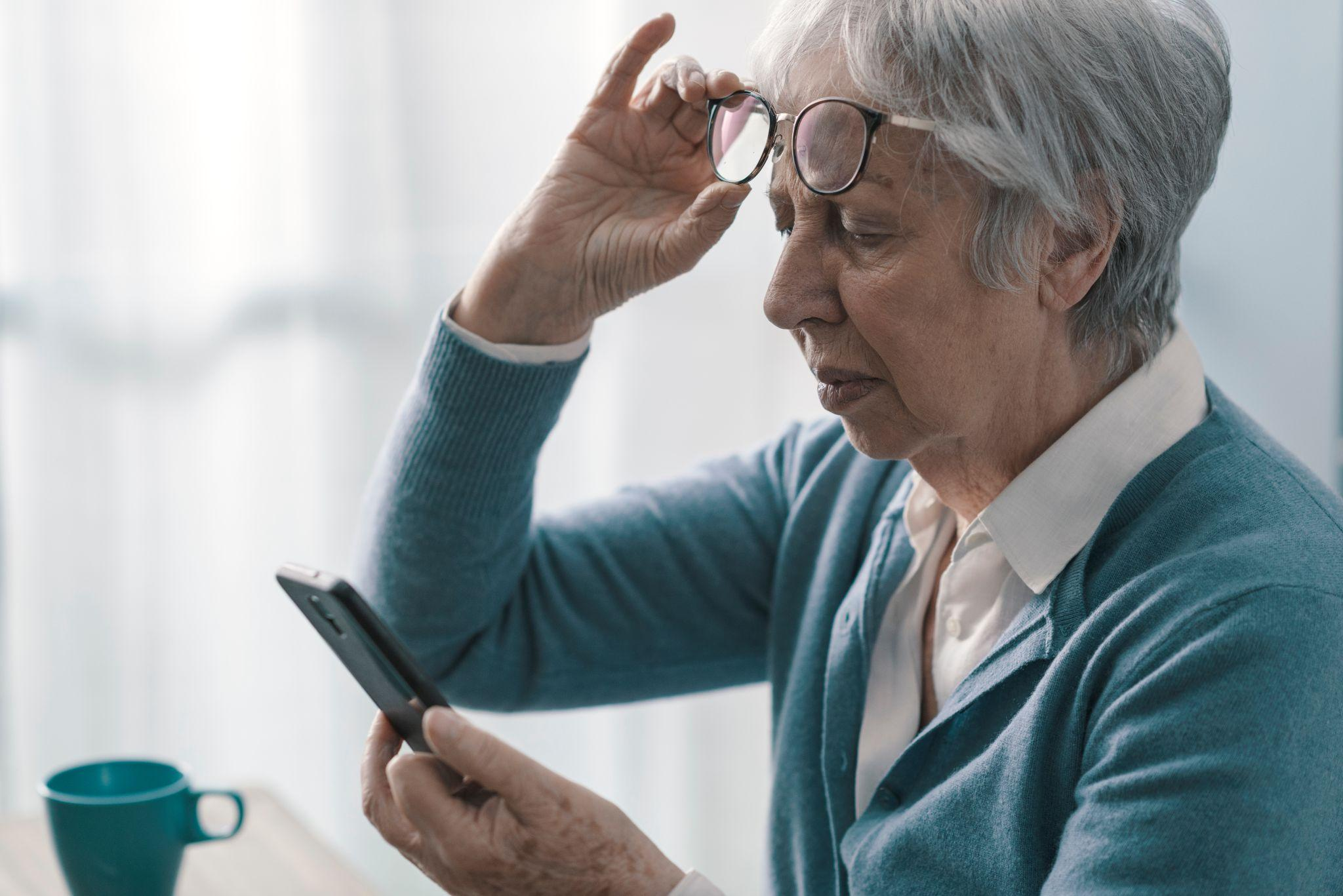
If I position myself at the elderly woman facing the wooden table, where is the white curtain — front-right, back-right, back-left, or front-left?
front-right

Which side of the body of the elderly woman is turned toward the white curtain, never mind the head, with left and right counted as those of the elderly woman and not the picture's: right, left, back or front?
right

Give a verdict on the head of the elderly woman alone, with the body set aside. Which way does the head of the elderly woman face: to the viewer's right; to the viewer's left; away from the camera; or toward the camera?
to the viewer's left
